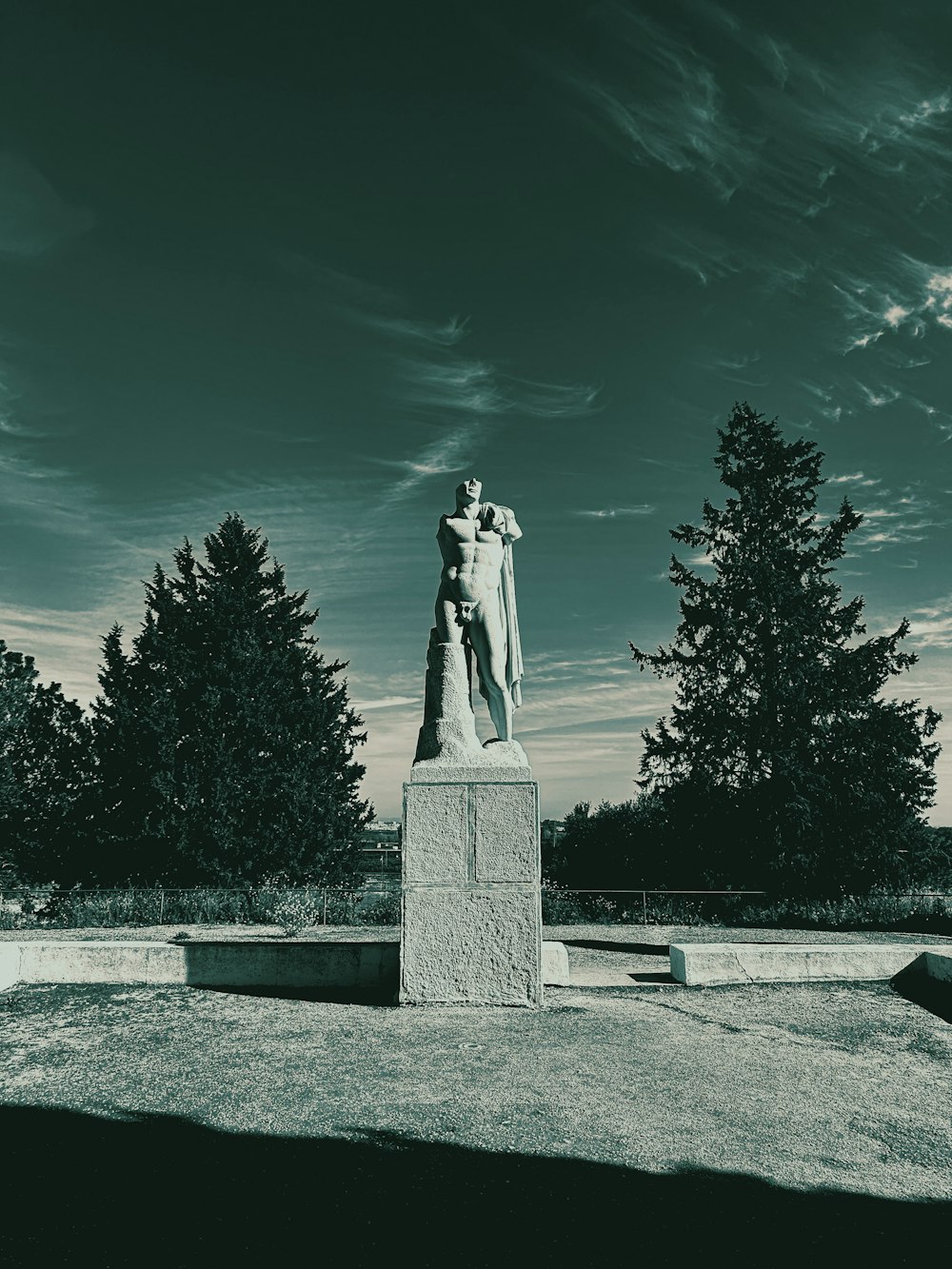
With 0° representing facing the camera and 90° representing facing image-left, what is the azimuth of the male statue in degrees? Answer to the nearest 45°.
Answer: approximately 0°

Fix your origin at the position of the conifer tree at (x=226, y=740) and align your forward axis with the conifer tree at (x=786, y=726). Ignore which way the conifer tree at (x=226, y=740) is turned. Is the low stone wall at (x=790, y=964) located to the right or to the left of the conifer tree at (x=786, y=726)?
right

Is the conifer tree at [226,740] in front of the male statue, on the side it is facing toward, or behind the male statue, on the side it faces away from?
behind

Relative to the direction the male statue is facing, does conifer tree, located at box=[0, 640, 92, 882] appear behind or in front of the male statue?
behind
